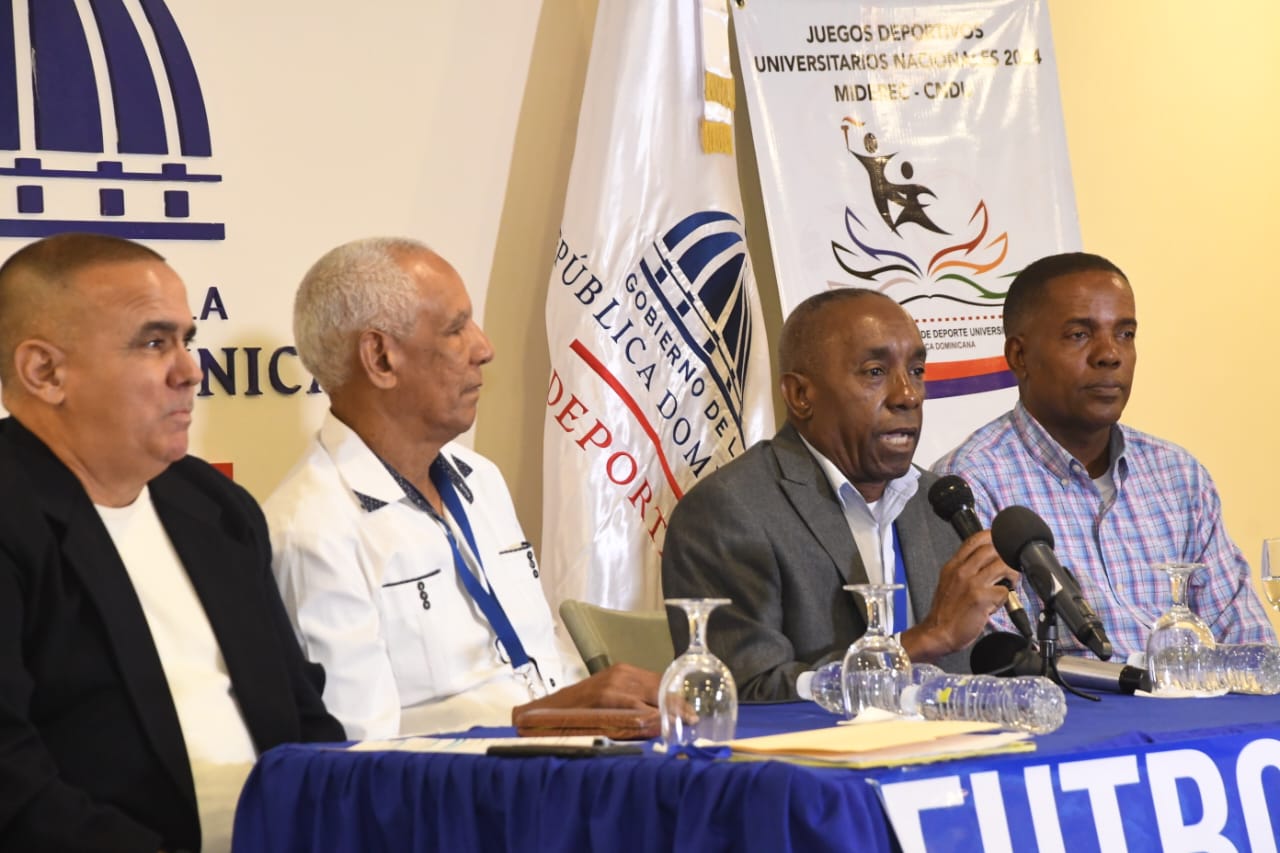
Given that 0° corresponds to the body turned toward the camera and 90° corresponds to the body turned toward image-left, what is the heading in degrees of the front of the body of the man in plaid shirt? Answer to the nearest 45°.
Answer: approximately 315°

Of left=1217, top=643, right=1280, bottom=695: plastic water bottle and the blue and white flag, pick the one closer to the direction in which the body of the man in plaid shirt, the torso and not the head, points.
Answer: the plastic water bottle

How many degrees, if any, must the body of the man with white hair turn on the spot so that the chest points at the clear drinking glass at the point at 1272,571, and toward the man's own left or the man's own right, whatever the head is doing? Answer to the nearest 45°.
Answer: approximately 45° to the man's own left

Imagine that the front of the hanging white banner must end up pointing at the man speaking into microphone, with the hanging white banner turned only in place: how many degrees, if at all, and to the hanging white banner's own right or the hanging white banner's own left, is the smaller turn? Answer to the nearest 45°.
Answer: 0° — it already faces them

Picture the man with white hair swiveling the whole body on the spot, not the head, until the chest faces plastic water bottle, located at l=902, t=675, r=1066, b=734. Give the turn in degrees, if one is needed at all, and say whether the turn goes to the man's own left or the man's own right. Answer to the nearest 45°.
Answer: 0° — they already face it

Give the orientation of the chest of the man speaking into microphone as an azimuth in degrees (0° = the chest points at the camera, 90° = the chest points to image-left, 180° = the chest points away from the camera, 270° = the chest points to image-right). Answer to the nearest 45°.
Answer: approximately 315°
